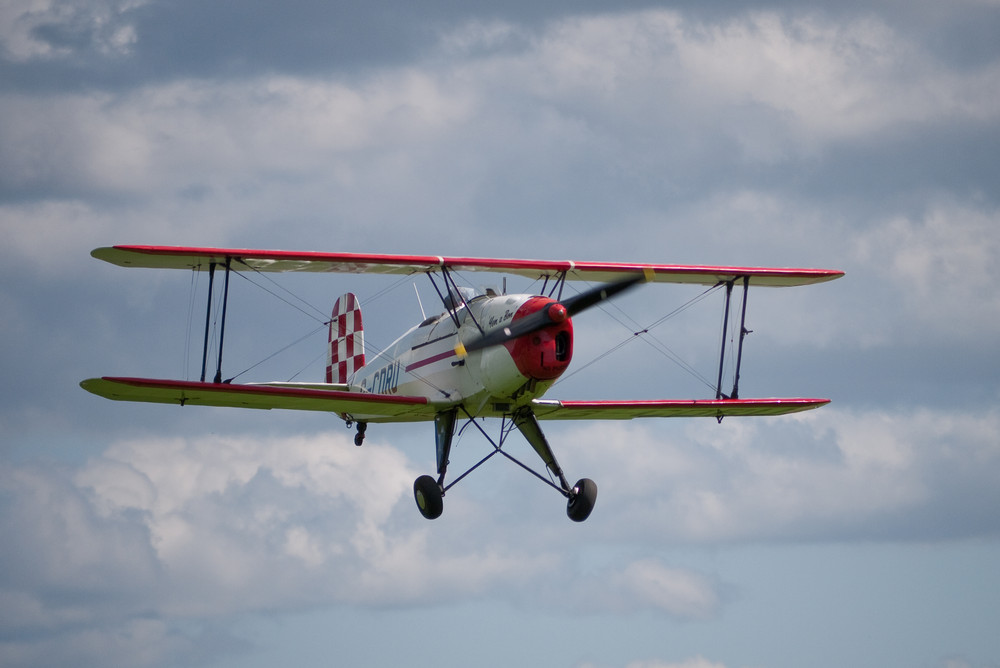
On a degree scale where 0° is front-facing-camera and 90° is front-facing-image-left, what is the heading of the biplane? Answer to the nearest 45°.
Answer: approximately 315°
